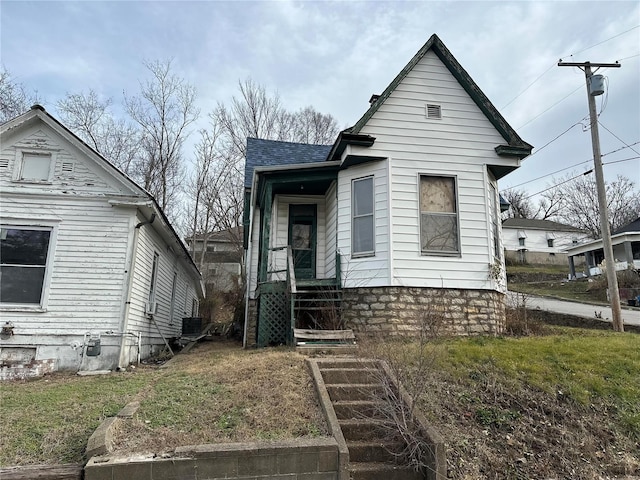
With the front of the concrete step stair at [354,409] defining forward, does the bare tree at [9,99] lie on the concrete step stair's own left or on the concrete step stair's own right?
on the concrete step stair's own right

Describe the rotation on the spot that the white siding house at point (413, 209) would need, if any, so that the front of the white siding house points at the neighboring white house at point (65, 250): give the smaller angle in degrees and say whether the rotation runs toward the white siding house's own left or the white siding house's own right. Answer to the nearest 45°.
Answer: approximately 90° to the white siding house's own right

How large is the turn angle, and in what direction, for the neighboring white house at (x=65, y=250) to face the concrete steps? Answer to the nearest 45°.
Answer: approximately 45° to its left

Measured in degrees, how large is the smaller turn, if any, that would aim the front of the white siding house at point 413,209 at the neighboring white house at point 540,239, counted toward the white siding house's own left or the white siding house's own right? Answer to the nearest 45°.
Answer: approximately 135° to the white siding house's own left

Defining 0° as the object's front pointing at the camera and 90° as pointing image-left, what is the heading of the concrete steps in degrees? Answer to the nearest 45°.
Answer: approximately 0°

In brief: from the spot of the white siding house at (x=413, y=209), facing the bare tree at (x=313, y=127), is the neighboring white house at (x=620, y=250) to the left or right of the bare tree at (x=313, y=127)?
right

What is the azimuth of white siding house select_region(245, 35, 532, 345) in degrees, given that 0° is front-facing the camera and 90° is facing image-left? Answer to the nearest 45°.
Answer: approximately 0°

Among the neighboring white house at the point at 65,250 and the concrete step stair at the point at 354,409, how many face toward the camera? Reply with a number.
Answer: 2

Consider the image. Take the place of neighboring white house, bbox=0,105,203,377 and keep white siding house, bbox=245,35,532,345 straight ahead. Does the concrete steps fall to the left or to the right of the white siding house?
right

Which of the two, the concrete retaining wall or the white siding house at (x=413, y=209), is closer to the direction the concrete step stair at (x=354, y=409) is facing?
the concrete retaining wall

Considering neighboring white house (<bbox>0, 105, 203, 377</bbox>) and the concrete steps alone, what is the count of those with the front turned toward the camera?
2
